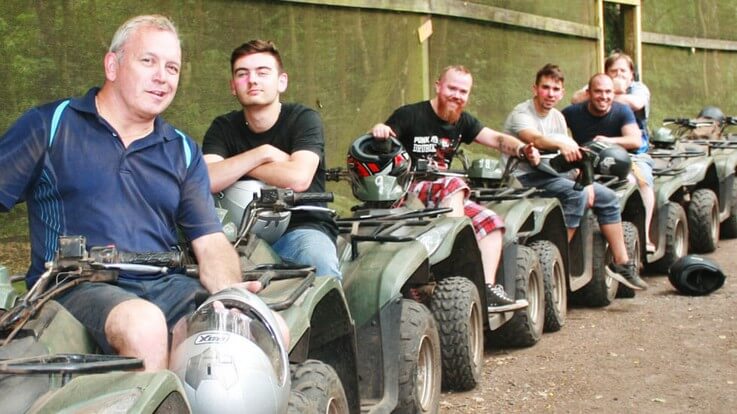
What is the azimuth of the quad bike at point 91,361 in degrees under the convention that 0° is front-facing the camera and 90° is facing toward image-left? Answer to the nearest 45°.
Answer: approximately 45°

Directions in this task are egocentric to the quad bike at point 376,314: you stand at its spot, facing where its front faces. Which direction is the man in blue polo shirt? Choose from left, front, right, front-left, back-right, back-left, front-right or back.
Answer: front

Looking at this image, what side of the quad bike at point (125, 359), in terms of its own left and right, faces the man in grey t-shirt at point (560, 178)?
back

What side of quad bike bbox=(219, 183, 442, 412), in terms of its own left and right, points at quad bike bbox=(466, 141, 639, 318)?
back

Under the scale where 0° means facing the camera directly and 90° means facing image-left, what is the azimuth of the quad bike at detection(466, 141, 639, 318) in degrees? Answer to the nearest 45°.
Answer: approximately 45°

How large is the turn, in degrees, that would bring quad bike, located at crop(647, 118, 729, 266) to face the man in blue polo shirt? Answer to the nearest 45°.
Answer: approximately 45° to its left

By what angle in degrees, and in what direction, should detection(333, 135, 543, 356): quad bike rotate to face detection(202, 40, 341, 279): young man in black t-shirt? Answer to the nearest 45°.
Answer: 0° — it already faces them

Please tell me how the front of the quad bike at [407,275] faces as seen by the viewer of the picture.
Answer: facing the viewer and to the left of the viewer

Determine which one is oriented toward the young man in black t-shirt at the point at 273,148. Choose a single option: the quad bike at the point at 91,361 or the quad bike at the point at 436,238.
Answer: the quad bike at the point at 436,238

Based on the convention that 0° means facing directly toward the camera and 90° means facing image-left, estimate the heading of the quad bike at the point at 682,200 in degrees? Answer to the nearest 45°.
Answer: approximately 45°
